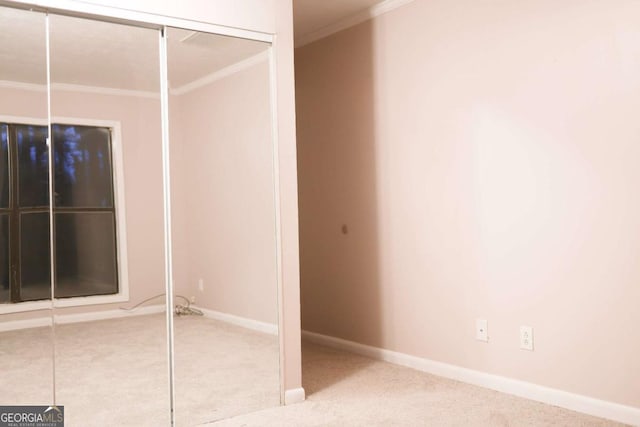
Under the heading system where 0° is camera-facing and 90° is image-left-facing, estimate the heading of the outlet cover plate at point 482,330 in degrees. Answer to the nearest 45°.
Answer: approximately 0°

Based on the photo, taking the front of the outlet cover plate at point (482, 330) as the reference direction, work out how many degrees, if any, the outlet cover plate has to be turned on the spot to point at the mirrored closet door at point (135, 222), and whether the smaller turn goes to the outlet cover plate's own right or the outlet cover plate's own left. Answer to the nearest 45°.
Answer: approximately 45° to the outlet cover plate's own right
